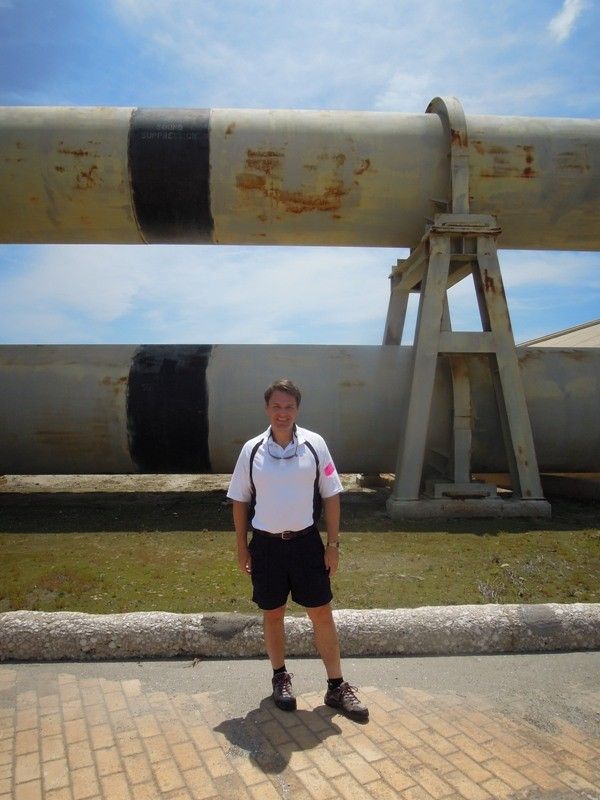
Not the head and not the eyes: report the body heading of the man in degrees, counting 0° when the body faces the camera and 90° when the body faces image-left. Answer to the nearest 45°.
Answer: approximately 0°

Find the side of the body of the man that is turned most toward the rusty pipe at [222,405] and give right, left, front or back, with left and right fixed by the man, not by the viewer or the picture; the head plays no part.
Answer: back
